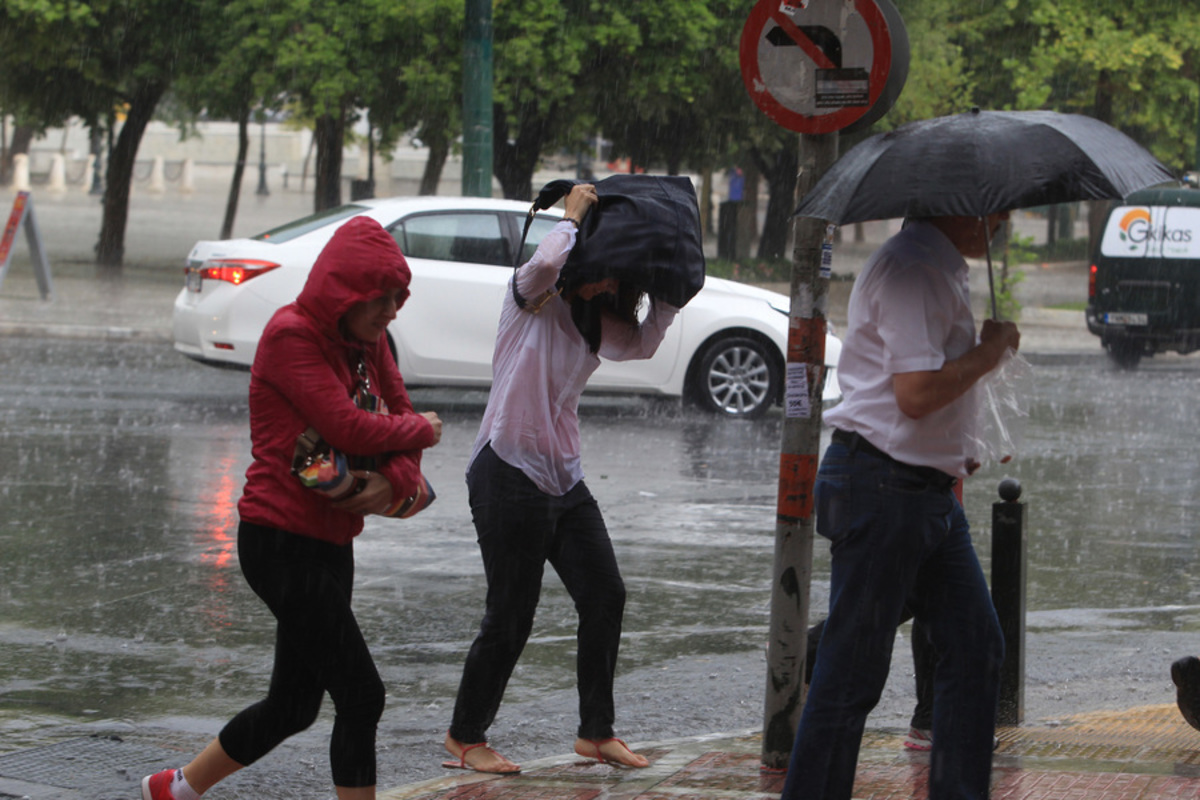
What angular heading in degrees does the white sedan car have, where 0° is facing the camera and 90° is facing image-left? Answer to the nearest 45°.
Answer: approximately 270°

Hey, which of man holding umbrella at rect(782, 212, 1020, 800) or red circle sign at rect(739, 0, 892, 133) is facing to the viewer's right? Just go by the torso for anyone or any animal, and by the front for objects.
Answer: the man holding umbrella

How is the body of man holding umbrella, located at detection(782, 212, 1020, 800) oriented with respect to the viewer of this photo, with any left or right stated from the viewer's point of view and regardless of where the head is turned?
facing to the right of the viewer

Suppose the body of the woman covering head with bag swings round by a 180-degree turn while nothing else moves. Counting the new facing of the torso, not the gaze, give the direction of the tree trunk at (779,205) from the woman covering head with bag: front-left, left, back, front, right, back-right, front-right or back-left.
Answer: front-right

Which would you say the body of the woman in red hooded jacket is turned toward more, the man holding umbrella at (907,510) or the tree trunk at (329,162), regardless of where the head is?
the man holding umbrella

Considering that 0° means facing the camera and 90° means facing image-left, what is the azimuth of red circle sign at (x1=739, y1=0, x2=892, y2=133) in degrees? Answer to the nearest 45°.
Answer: approximately 0°

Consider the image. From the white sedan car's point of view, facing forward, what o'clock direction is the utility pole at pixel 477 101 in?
The utility pole is roughly at 9 o'clock from the white sedan car.

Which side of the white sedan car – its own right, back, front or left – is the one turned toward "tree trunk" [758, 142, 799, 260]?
left
